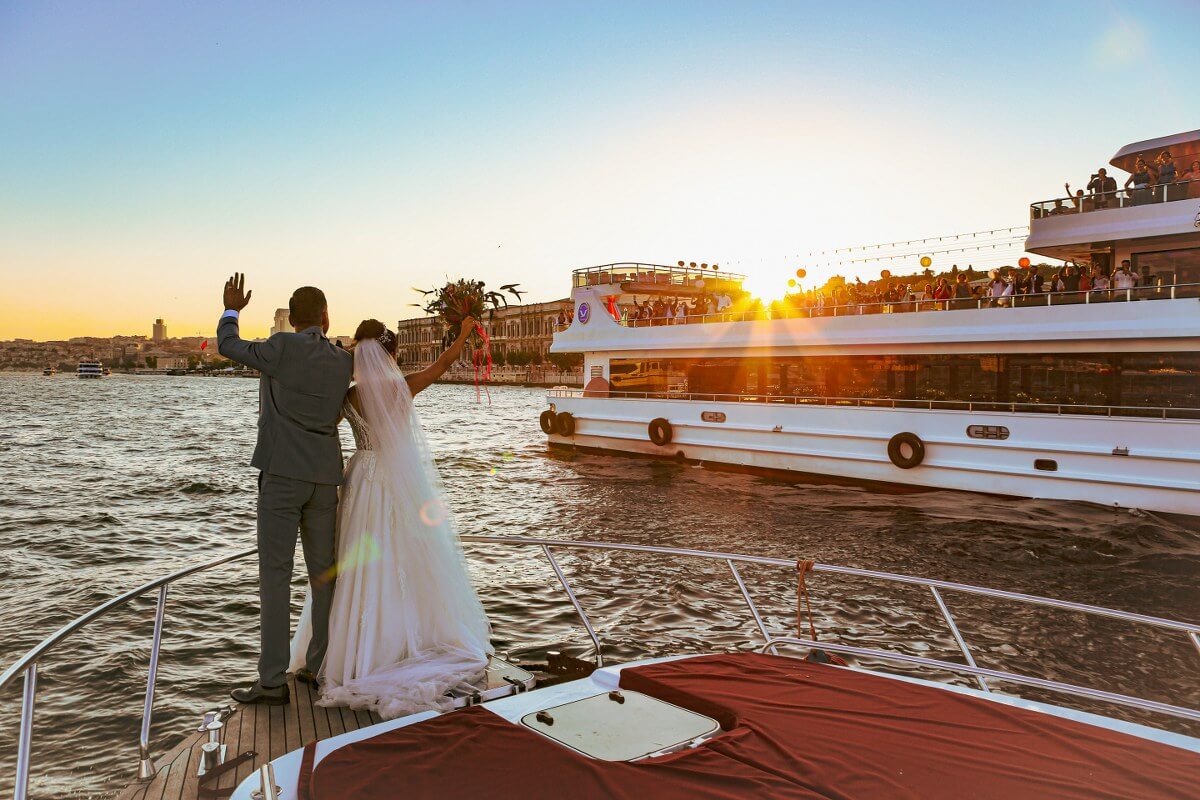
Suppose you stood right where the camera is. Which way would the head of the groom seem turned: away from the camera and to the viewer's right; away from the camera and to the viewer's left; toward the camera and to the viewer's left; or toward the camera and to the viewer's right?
away from the camera and to the viewer's right

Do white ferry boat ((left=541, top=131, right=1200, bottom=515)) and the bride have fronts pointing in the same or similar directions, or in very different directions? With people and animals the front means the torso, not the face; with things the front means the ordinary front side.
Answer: very different directions

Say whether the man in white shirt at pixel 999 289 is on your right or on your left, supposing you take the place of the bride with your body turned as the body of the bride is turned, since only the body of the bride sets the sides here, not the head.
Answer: on your right

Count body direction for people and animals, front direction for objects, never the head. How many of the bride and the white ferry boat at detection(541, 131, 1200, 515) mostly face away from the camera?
1

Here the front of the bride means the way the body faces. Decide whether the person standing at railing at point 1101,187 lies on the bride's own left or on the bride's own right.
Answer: on the bride's own right

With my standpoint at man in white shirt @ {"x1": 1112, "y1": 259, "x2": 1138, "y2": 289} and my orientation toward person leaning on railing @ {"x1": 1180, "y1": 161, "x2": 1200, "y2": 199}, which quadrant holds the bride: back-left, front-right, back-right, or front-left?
back-right

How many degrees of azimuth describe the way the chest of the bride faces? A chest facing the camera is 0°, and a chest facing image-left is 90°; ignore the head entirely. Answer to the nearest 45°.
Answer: approximately 180°

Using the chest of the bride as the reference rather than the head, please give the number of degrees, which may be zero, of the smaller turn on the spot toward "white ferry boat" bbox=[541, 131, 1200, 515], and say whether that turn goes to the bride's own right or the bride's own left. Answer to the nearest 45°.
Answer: approximately 45° to the bride's own right

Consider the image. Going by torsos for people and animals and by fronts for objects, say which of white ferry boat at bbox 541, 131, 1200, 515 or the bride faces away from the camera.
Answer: the bride
